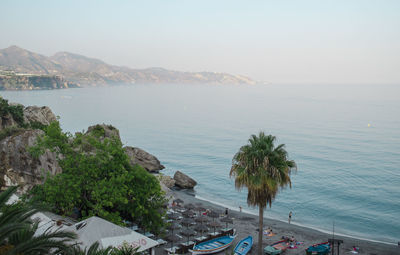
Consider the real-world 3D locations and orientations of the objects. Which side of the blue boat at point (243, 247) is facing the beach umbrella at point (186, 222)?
left

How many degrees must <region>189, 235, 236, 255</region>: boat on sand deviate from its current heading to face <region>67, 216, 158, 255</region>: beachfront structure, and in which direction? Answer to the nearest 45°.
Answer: approximately 180°

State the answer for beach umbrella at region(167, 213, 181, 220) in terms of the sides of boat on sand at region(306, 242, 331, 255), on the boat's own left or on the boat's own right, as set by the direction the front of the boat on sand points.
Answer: on the boat's own left

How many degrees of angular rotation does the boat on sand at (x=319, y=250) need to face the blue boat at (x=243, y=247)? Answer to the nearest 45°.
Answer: approximately 135° to its left

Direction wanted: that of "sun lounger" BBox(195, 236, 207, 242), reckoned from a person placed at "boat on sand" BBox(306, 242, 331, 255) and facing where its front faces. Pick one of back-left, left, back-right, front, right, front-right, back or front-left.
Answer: back-left

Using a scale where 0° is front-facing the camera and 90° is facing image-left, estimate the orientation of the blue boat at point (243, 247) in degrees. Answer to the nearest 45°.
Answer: approximately 225°

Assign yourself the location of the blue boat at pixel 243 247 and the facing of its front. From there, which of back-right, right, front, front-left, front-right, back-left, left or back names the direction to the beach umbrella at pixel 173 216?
left

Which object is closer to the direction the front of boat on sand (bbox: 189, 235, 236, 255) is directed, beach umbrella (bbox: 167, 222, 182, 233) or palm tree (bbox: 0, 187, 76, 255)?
the beach umbrella

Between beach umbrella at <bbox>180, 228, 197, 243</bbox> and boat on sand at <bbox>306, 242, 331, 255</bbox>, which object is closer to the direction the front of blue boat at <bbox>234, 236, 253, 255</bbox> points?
the boat on sand

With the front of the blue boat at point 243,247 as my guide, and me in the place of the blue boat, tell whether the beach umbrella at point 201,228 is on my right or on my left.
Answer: on my left

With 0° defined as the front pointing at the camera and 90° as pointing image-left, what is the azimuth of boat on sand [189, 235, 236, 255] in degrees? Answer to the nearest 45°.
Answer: approximately 225°

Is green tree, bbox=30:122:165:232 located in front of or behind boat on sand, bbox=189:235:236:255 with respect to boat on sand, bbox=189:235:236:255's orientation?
behind

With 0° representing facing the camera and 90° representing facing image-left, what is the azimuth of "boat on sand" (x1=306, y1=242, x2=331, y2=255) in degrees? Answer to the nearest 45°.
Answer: approximately 225°

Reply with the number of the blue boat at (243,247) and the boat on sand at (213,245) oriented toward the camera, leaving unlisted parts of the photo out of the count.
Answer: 0

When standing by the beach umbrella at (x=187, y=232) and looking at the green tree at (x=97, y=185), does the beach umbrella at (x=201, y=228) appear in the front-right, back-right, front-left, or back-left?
back-right
